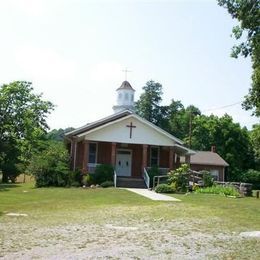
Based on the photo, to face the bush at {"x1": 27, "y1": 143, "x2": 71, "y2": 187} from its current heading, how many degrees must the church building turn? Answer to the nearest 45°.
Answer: approximately 45° to its right

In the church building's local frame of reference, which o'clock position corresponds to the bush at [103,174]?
The bush is roughly at 1 o'clock from the church building.

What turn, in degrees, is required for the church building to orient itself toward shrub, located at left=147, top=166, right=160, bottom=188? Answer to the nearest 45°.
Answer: approximately 45° to its left

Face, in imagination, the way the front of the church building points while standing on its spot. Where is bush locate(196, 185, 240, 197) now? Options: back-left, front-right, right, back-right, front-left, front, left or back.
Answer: front-left

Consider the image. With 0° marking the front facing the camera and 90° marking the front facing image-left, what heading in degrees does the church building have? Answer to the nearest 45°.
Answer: approximately 0°

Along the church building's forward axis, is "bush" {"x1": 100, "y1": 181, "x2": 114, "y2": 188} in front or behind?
in front

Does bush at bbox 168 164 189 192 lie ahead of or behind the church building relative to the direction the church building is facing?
ahead
